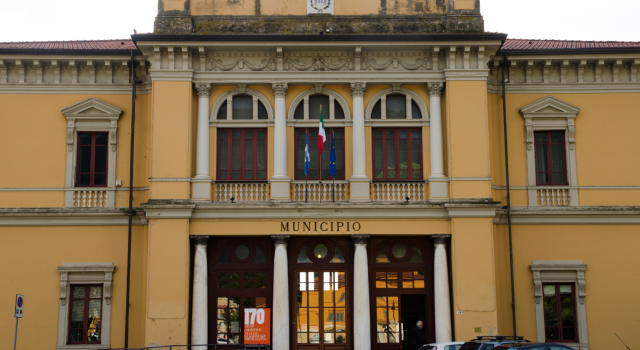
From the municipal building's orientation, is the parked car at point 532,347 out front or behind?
out front

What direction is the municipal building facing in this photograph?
toward the camera

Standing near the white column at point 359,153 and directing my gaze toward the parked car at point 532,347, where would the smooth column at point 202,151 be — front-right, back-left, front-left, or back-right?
back-right
